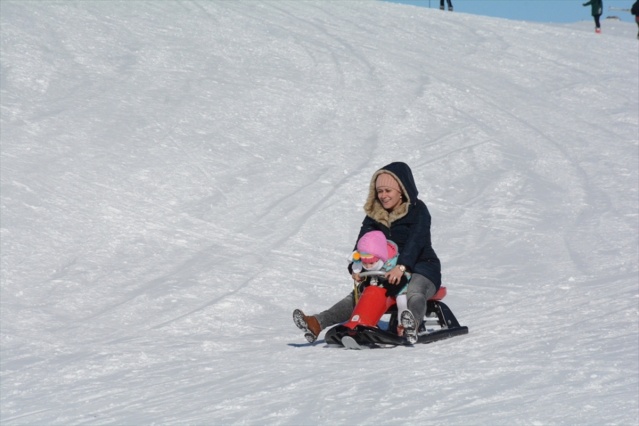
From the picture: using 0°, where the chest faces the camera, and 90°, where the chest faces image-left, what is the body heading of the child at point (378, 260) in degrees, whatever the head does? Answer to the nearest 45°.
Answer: approximately 45°

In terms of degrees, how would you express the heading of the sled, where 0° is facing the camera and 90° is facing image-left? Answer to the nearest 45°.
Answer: approximately 45°
